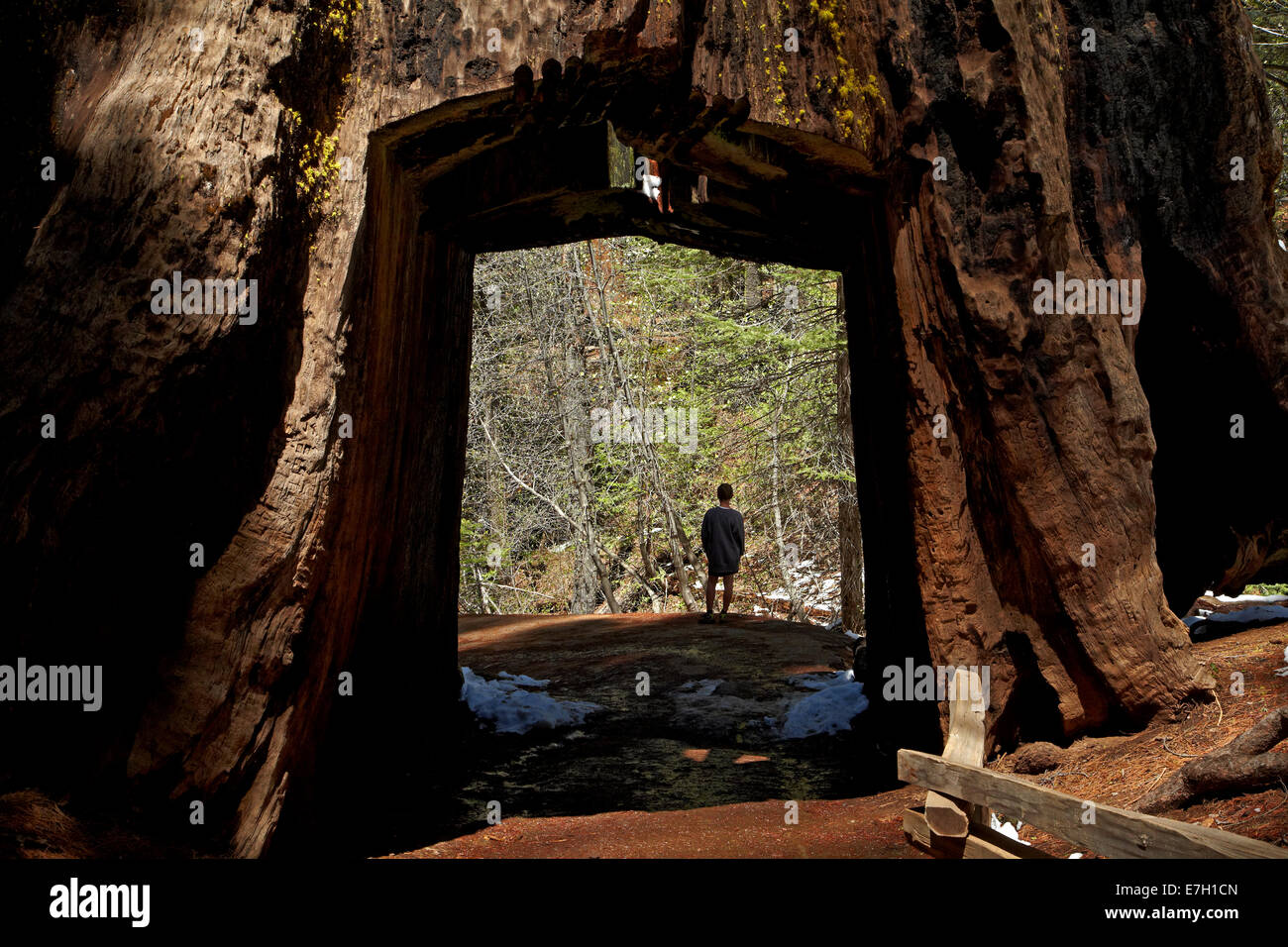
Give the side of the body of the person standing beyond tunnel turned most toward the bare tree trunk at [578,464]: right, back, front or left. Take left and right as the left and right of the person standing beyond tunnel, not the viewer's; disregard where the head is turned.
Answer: front

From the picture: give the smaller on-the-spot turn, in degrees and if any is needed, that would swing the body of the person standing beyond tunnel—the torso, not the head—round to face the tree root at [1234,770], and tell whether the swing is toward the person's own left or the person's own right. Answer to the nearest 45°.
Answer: approximately 180°

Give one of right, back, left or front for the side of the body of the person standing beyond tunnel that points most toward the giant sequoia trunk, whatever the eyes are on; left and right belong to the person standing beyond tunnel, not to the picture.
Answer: back

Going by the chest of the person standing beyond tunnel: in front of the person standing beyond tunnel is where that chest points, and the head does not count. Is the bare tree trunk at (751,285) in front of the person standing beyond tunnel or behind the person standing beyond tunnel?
in front

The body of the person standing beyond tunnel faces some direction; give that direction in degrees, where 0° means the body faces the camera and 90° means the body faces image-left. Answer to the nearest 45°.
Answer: approximately 180°

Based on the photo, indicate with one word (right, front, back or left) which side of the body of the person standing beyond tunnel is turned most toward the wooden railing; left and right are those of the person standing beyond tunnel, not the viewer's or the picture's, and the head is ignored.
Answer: back

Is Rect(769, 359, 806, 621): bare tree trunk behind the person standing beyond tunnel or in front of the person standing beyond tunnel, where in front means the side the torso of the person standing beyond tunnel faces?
in front

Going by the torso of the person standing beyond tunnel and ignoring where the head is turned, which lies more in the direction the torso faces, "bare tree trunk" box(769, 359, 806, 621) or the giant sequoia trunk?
the bare tree trunk

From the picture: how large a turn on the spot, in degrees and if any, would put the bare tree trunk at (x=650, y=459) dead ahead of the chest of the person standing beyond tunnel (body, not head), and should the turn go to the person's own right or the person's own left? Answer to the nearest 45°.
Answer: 0° — they already face it

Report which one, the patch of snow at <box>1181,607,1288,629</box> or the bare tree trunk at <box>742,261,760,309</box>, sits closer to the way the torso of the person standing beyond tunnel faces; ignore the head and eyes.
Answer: the bare tree trunk
